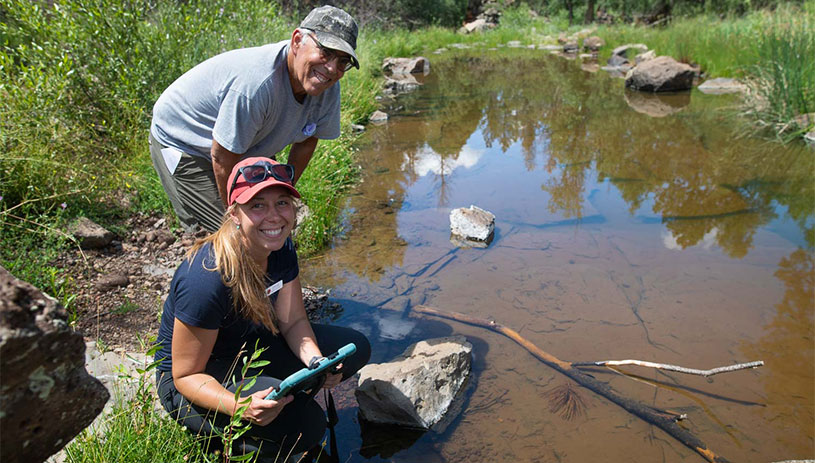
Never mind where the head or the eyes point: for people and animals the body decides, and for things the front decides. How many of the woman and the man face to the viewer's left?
0

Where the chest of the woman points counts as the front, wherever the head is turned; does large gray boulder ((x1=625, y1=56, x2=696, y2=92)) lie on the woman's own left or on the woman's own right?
on the woman's own left

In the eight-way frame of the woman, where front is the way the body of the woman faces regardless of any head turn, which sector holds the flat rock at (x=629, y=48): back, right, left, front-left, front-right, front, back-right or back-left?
left

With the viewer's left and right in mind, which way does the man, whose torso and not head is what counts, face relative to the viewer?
facing the viewer and to the right of the viewer

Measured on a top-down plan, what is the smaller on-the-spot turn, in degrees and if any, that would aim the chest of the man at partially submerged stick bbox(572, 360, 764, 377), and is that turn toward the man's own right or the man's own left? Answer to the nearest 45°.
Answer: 0° — they already face it
